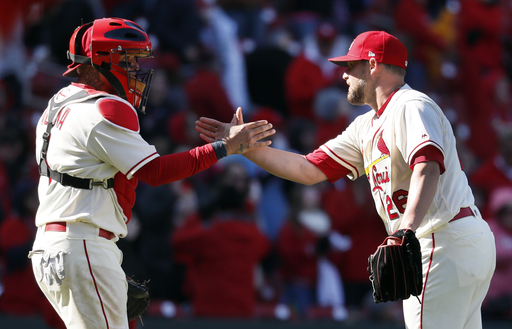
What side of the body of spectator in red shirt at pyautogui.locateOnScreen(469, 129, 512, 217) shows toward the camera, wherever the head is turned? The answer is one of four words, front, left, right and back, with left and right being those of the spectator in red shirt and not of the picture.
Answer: front

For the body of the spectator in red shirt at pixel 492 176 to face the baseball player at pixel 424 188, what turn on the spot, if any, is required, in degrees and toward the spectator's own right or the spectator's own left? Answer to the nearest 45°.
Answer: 0° — they already face them

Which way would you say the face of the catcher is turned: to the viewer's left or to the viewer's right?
to the viewer's right

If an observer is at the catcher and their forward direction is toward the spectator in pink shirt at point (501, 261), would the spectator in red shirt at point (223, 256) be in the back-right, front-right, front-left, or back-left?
front-left

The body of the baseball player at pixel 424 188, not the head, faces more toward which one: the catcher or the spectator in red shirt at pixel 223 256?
the catcher

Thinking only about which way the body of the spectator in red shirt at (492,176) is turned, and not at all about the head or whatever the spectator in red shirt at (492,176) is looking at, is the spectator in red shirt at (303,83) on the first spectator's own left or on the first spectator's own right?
on the first spectator's own right

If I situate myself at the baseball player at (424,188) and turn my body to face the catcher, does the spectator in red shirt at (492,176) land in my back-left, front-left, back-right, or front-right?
back-right

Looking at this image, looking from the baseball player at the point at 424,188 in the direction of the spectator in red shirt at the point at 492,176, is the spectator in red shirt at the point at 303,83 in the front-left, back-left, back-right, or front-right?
front-left

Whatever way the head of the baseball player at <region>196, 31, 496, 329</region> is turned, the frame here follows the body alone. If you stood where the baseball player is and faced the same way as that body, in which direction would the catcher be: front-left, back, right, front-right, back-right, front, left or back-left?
front

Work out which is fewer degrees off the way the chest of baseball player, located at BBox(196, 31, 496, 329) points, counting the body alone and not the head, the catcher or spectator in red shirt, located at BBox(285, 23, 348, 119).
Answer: the catcher

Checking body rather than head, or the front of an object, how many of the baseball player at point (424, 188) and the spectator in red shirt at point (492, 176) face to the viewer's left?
1

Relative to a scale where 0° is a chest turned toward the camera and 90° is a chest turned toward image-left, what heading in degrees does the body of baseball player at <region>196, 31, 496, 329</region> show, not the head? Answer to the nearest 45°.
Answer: approximately 90°

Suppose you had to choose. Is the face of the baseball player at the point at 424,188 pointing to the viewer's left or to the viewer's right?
to the viewer's left
